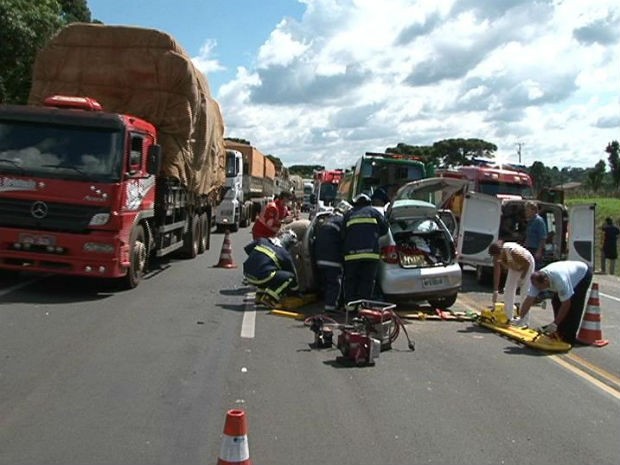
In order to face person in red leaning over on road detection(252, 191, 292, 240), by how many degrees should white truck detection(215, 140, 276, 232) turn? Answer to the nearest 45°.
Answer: approximately 45° to its left

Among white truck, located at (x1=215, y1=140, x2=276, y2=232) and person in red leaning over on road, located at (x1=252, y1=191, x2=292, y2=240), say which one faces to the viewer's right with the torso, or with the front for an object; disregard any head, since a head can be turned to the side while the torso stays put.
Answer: the person in red leaning over on road

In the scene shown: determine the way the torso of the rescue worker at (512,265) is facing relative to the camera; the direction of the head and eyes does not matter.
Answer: to the viewer's left

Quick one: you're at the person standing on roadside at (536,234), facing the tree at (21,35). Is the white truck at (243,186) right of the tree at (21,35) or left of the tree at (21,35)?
right

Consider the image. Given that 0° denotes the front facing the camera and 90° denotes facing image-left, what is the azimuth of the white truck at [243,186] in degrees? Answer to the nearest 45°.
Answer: approximately 45°

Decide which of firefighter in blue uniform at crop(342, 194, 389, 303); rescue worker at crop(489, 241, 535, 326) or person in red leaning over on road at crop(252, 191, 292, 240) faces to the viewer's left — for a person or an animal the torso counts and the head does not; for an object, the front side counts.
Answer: the rescue worker

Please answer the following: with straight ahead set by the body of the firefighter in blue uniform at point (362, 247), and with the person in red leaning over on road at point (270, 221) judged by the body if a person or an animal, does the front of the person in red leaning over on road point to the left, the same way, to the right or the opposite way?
to the right

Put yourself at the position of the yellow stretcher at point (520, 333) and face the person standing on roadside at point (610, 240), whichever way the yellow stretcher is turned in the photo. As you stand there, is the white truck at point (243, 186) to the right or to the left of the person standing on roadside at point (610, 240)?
left

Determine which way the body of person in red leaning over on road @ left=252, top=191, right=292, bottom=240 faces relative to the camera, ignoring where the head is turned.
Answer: to the viewer's right

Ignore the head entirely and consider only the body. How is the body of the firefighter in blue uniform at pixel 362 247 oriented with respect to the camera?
away from the camera

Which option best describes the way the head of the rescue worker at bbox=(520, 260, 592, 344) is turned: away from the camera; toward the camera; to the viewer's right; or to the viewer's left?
to the viewer's left
